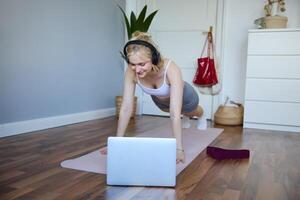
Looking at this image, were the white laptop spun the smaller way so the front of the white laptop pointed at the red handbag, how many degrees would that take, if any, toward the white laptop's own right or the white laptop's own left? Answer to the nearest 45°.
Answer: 0° — it already faces it

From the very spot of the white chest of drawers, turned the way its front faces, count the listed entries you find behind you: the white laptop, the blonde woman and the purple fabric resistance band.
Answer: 0

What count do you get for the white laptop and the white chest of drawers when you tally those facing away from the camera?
1

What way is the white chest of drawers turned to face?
toward the camera

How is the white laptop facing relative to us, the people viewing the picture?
facing away from the viewer

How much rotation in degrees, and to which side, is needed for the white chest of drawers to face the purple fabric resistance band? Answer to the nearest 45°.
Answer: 0° — it already faces it

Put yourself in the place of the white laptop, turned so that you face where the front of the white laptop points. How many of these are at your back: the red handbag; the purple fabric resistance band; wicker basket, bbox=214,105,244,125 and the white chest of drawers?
0

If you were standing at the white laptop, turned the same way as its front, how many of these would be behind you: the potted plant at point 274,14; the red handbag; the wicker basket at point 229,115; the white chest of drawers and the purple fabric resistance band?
0

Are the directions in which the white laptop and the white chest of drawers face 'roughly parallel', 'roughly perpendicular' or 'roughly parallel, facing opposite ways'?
roughly parallel, facing opposite ways

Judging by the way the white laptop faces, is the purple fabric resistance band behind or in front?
in front

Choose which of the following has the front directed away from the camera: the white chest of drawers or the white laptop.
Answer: the white laptop

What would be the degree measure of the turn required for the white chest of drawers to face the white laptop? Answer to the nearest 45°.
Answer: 0° — it already faces it

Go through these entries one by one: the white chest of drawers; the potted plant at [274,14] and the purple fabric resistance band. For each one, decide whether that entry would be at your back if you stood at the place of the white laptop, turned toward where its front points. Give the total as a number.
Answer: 0
